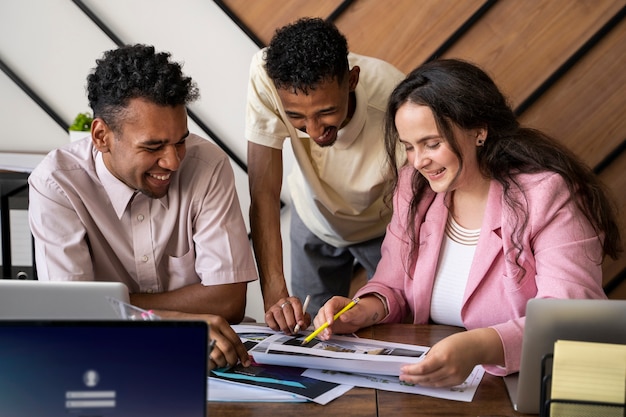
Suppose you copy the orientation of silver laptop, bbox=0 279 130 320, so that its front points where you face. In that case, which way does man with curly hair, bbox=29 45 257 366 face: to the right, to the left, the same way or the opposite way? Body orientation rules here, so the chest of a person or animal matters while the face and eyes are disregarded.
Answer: the opposite way

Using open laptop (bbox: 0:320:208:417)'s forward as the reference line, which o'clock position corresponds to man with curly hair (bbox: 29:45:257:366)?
The man with curly hair is roughly at 6 o'clock from the open laptop.

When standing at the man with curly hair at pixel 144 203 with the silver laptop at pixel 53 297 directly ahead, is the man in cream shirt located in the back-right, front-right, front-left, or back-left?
back-left

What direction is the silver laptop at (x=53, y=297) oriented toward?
away from the camera

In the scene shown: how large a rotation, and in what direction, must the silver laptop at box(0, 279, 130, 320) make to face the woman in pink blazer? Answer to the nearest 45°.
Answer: approximately 90° to its right

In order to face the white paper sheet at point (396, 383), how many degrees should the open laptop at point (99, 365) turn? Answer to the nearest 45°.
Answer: approximately 135° to its left

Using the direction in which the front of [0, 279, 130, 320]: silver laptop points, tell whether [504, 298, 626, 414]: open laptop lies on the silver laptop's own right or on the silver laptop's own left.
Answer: on the silver laptop's own right

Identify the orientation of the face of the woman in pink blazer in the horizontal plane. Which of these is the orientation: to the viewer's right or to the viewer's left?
to the viewer's left

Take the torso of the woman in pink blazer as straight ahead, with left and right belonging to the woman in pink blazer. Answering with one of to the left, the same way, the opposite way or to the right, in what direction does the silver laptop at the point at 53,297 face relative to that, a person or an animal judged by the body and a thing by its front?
to the right

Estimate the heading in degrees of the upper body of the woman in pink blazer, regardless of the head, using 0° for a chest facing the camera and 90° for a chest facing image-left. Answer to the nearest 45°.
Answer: approximately 45°
